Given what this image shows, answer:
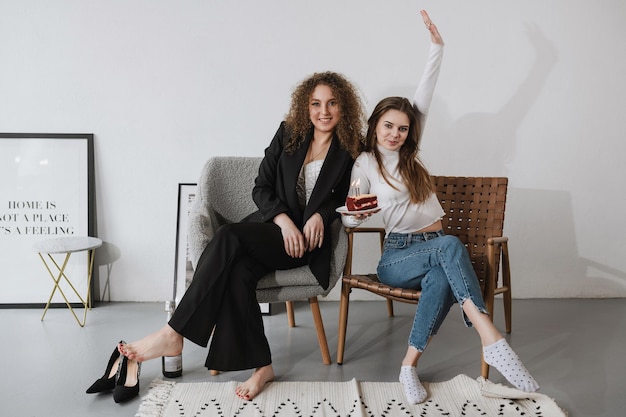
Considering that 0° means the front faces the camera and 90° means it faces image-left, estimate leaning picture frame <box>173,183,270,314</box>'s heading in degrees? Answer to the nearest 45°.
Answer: approximately 0°

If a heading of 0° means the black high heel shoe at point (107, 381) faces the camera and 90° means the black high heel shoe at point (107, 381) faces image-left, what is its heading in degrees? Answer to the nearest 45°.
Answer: approximately 45°

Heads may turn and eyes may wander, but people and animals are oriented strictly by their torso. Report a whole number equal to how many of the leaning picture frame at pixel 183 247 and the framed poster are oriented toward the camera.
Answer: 2

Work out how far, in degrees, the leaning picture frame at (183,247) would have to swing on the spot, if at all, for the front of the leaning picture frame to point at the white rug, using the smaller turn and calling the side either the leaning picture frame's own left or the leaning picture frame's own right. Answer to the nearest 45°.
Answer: approximately 45° to the leaning picture frame's own left

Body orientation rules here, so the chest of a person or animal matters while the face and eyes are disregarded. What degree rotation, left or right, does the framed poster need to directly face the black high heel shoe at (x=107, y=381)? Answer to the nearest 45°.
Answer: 0° — it already faces it

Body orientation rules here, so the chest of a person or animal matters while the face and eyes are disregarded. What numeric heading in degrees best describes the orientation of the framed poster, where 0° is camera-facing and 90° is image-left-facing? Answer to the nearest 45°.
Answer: approximately 0°

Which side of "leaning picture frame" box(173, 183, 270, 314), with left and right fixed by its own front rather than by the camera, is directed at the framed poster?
right
